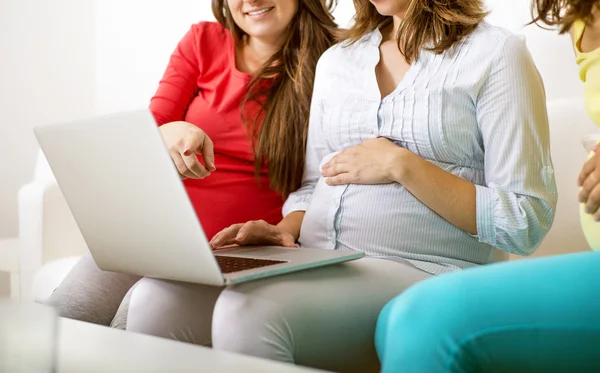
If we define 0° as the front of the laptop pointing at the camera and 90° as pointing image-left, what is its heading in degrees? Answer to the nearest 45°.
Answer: approximately 225°

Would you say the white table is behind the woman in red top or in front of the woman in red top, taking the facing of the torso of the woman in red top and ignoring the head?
in front

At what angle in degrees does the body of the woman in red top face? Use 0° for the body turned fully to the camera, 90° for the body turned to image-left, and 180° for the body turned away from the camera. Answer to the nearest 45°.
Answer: approximately 45°

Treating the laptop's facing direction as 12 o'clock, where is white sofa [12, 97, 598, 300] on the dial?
The white sofa is roughly at 12 o'clock from the laptop.
